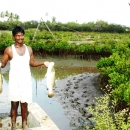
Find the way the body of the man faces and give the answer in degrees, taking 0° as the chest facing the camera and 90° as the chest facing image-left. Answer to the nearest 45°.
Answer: approximately 0°
